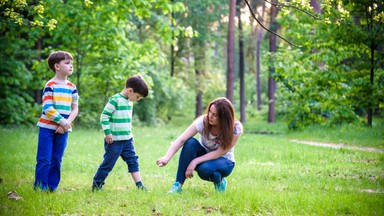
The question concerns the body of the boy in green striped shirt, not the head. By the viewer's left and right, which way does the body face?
facing the viewer and to the right of the viewer

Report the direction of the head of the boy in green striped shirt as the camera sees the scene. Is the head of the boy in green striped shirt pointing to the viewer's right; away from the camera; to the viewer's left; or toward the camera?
to the viewer's right

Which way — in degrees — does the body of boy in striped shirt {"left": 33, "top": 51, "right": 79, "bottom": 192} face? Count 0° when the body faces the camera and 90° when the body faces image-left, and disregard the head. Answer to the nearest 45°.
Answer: approximately 315°

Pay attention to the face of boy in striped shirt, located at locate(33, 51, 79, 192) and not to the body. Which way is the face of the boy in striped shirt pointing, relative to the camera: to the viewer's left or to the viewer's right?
to the viewer's right

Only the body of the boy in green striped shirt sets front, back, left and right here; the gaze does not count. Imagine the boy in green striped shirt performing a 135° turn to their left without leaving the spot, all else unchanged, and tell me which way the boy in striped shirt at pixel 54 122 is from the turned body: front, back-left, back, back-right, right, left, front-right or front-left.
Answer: left
